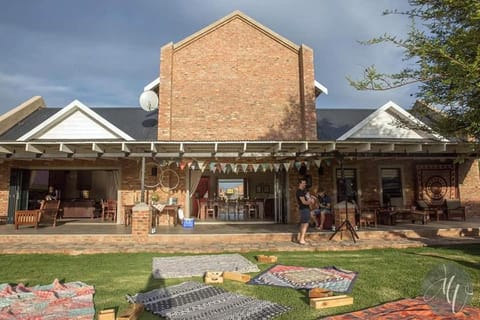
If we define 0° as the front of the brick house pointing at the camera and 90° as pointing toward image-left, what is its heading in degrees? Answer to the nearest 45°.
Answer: approximately 0°

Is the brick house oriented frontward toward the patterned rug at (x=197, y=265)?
yes

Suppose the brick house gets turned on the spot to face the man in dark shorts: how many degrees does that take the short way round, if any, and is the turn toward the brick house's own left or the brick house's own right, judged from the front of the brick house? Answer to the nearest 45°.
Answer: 0° — it already faces them

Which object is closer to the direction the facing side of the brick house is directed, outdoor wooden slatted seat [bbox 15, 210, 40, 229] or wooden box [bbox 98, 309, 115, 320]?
the wooden box

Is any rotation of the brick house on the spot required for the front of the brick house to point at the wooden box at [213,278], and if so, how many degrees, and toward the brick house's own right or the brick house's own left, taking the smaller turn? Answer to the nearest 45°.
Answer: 0° — it already faces it
